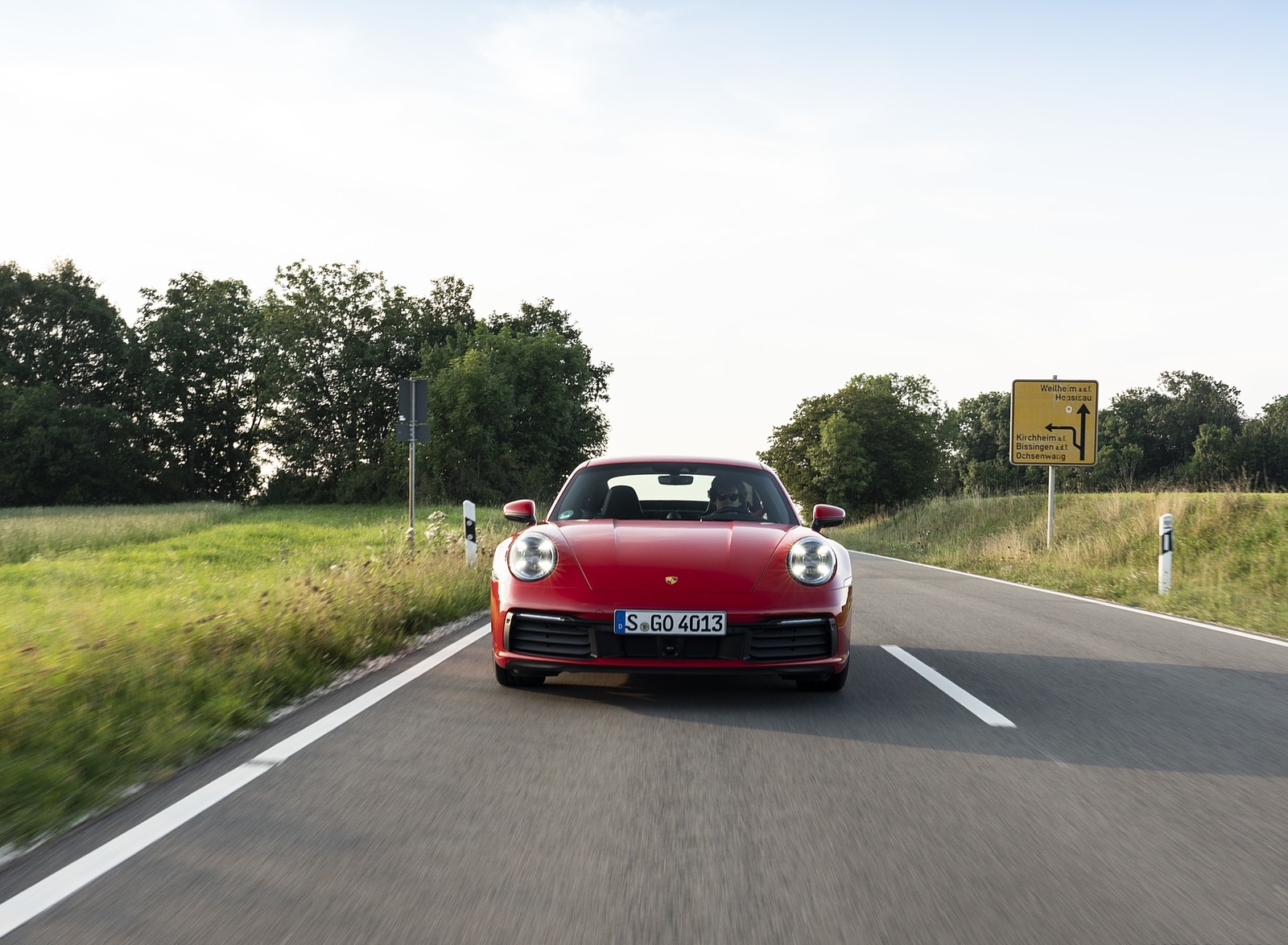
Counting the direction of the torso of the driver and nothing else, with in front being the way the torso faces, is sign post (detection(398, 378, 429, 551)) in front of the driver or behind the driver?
behind

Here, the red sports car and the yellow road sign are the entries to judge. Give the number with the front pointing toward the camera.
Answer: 2

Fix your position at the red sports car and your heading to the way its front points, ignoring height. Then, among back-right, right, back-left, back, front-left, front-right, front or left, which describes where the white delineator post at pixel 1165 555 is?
back-left

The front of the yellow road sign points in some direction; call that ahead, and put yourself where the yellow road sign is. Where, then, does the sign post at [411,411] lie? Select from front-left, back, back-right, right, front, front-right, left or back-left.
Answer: front-right

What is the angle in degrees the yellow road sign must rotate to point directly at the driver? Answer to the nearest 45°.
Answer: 0° — it already faces them

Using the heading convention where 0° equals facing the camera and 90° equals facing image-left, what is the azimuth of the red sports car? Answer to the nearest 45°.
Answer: approximately 0°

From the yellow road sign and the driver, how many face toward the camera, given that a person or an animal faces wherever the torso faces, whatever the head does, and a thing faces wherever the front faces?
2

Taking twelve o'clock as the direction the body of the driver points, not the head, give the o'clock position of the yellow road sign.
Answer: The yellow road sign is roughly at 7 o'clock from the driver.

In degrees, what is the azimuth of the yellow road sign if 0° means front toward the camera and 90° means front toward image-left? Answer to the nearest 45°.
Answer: approximately 0°
